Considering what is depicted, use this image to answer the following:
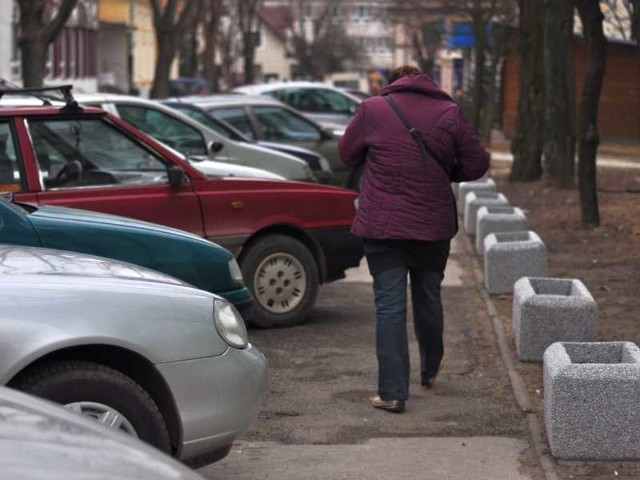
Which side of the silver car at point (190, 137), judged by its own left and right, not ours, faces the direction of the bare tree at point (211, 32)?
left

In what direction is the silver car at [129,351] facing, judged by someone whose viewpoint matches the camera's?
facing to the right of the viewer

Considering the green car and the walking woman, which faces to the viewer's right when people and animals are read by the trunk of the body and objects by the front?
the green car

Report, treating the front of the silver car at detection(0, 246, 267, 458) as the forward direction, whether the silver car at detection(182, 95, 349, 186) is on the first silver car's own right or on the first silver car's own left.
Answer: on the first silver car's own left

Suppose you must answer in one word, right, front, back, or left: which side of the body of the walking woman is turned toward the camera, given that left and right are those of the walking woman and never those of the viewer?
back

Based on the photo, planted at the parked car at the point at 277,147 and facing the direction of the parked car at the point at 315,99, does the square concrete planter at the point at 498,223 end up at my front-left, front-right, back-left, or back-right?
back-right

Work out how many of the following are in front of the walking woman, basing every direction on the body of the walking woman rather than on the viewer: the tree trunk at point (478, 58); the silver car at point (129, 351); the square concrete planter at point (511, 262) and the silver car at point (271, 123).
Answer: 3

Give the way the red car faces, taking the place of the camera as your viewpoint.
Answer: facing to the right of the viewer

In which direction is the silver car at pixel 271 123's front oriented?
to the viewer's right

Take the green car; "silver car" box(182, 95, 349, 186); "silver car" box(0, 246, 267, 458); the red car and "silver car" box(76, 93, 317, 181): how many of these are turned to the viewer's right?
5

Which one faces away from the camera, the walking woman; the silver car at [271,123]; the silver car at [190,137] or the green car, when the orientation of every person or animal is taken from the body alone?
the walking woman

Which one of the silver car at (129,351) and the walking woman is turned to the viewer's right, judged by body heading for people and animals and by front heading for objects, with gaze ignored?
the silver car

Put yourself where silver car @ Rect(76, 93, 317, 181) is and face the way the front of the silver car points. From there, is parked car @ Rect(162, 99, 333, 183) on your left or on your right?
on your left

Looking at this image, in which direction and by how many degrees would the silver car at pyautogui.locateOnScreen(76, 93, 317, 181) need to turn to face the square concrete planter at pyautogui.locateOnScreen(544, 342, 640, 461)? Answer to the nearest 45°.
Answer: approximately 90° to its right

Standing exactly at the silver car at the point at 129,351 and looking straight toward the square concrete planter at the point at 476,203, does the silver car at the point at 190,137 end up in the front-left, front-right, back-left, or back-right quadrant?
front-left

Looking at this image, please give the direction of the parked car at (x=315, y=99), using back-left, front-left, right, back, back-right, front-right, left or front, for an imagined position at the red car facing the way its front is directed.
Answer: left

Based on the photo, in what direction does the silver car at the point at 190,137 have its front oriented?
to the viewer's right

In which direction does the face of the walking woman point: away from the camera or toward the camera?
away from the camera

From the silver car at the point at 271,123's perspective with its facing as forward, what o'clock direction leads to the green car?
The green car is roughly at 3 o'clock from the silver car.

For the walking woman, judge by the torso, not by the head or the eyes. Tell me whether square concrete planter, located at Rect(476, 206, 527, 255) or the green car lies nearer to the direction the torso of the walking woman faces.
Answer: the square concrete planter
